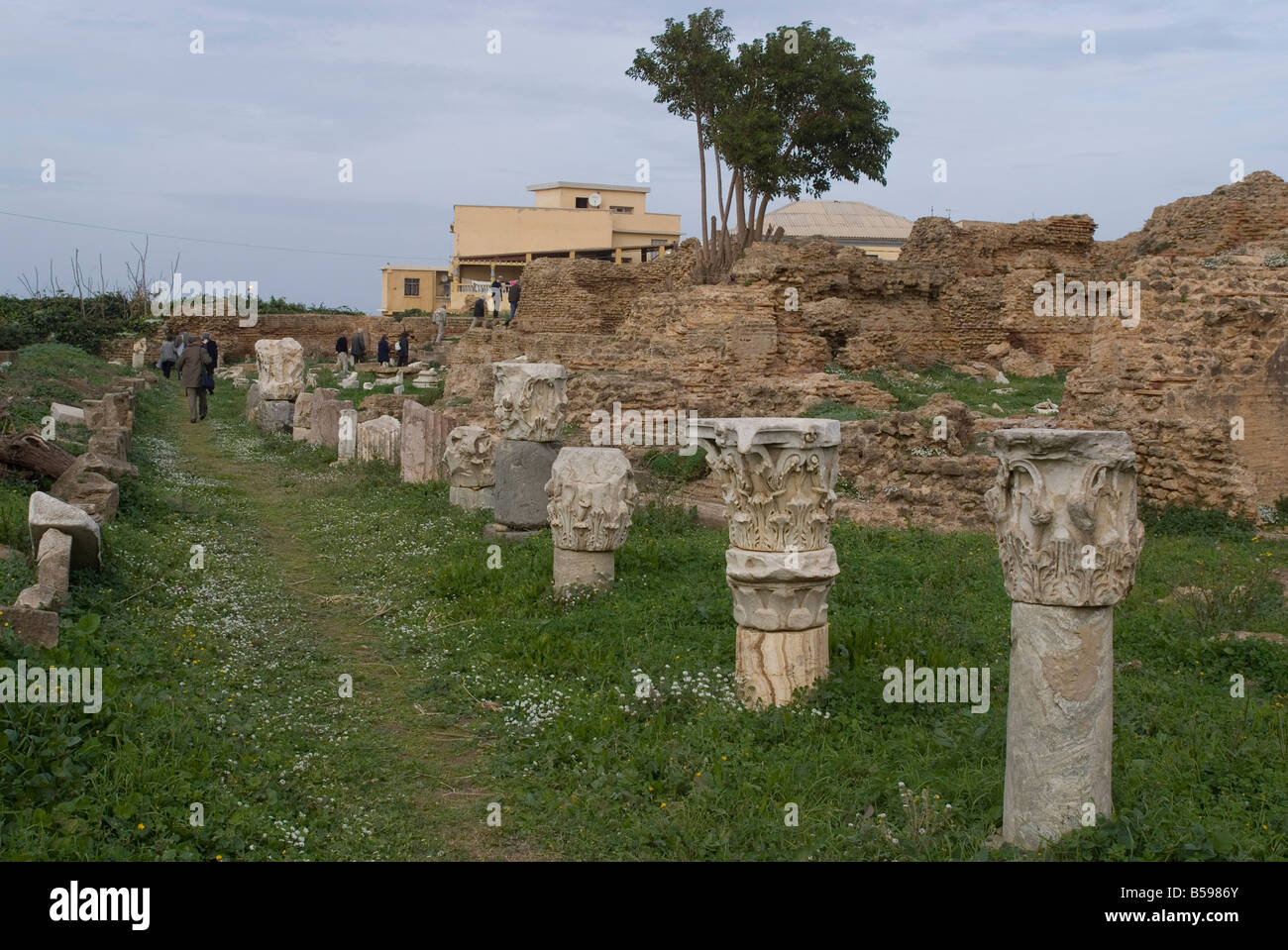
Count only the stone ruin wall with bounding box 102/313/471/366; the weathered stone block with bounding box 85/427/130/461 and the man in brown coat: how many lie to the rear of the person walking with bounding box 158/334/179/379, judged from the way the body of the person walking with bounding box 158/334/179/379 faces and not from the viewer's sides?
2

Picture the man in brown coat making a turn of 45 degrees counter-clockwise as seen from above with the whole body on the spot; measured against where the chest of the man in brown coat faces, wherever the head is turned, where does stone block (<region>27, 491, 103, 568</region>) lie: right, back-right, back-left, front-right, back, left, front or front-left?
back-left

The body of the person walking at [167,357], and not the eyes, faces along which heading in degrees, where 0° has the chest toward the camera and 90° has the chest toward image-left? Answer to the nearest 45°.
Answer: approximately 180°

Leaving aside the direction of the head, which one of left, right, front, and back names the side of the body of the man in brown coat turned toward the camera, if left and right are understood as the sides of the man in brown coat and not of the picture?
back

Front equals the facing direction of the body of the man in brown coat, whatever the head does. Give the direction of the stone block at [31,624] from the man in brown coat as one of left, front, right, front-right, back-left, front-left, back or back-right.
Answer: back

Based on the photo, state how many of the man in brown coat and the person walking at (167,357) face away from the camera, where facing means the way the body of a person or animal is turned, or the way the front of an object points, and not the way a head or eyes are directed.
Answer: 2

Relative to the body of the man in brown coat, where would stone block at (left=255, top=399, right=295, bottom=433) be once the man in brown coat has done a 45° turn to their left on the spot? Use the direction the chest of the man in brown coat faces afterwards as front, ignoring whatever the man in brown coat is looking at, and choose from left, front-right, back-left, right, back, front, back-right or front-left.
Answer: back

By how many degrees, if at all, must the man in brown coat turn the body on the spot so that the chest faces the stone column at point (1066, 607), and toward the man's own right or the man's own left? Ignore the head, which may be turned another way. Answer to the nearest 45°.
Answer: approximately 180°

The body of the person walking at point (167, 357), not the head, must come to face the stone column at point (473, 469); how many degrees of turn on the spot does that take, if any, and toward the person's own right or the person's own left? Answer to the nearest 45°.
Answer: approximately 180°

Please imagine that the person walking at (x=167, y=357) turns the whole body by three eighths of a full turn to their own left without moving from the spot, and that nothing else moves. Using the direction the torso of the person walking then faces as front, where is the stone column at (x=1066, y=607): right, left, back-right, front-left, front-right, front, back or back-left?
front-left

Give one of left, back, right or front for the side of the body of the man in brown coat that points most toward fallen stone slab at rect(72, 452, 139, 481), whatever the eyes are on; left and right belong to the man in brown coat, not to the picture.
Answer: back
